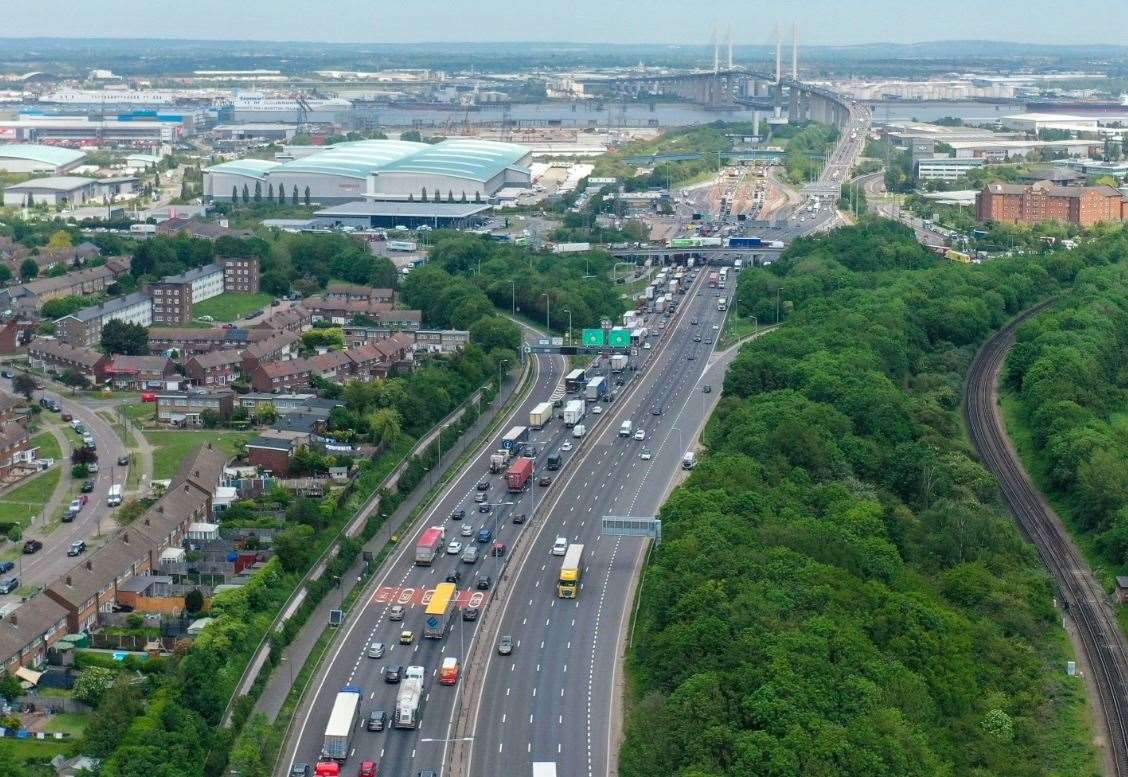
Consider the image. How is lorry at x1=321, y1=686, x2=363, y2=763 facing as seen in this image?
away from the camera

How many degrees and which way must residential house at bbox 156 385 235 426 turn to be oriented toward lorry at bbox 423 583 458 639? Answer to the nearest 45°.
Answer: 0° — it already faces it

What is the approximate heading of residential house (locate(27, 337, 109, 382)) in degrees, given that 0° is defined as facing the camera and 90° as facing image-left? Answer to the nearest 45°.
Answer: approximately 45°

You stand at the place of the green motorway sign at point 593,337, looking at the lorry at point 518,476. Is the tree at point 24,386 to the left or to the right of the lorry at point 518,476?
right

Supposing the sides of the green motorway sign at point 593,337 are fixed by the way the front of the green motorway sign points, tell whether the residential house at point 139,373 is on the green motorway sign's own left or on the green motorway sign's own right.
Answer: on the green motorway sign's own right

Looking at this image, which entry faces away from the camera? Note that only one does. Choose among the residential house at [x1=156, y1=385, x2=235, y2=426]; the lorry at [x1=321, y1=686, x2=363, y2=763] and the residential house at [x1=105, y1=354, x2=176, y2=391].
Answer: the lorry

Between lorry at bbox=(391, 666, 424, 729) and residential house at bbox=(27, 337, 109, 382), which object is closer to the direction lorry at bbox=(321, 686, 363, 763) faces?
the residential house

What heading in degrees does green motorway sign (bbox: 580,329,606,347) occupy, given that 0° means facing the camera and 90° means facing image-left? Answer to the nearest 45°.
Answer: approximately 0°

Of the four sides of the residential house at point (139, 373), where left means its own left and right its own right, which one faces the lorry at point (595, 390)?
left

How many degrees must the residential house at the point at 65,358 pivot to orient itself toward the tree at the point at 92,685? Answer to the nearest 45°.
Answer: approximately 45° to its left

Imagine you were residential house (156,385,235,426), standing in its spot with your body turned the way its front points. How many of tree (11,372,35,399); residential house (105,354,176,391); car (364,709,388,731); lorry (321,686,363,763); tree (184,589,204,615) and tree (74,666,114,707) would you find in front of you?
4

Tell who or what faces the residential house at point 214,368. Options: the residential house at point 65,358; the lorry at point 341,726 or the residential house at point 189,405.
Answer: the lorry

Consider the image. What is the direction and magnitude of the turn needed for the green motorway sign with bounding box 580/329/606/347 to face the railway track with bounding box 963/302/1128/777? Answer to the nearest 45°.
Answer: approximately 45° to its left
